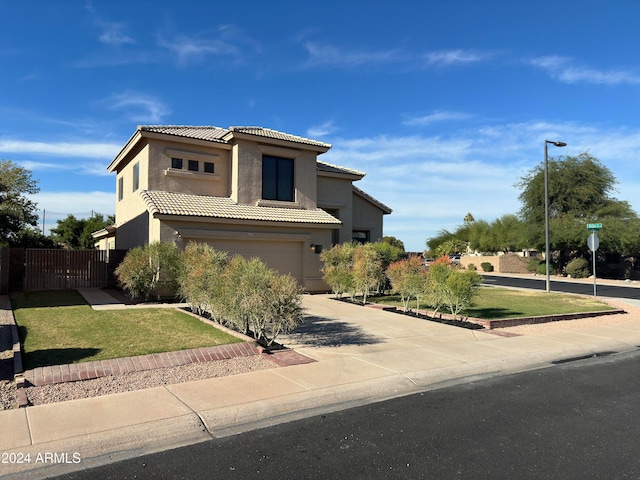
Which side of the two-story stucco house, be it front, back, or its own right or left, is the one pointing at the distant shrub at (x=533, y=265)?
left

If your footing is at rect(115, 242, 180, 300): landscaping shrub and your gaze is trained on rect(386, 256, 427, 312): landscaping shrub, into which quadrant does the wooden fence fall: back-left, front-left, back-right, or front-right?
back-left

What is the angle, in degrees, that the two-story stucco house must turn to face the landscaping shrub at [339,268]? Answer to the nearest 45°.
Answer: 0° — it already faces it

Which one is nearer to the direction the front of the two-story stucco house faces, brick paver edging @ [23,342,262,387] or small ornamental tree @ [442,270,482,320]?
the small ornamental tree

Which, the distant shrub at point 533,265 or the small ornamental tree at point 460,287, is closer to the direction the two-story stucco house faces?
the small ornamental tree

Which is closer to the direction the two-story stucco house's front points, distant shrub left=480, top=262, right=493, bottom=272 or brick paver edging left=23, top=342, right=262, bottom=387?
the brick paver edging

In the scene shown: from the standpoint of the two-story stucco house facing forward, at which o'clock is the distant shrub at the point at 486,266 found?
The distant shrub is roughly at 9 o'clock from the two-story stucco house.

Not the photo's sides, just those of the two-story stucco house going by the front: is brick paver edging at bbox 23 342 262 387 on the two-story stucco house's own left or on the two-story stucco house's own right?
on the two-story stucco house's own right

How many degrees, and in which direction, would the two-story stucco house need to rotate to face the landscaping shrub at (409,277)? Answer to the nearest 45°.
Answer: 0° — it already faces it

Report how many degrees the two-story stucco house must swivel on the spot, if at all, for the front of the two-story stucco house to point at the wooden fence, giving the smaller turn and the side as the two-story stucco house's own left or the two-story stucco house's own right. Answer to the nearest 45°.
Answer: approximately 135° to the two-story stucco house's own right

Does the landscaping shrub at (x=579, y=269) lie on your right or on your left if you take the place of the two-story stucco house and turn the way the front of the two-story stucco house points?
on your left

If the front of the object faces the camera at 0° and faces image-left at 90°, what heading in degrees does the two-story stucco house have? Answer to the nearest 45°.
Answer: approximately 315°
